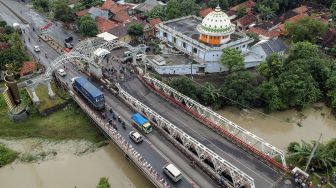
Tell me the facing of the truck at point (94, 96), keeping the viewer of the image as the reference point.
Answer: facing away from the viewer and to the left of the viewer

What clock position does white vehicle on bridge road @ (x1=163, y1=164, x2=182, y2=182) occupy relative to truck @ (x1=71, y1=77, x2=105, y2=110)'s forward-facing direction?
The white vehicle on bridge road is roughly at 7 o'clock from the truck.

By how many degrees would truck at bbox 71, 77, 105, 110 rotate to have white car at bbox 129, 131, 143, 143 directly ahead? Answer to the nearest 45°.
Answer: approximately 180°

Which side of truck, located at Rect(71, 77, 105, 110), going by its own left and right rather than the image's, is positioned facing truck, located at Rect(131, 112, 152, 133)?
back
